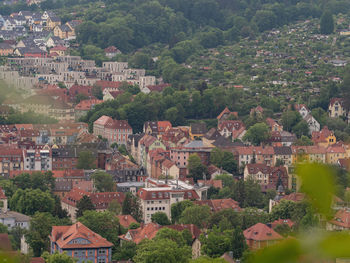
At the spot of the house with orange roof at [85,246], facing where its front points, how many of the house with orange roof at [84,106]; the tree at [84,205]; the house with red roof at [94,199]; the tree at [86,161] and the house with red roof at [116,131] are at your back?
5

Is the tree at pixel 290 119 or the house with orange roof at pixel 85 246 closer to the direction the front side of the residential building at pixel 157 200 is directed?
the house with orange roof

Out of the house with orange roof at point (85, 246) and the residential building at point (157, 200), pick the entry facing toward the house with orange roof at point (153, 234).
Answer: the residential building

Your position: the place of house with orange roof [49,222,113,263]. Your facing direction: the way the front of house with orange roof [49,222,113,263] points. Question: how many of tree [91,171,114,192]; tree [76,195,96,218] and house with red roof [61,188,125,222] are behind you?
3

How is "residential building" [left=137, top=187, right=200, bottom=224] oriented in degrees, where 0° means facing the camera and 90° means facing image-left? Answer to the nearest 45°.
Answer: approximately 0°

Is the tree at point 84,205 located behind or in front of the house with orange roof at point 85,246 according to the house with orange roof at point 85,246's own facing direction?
behind

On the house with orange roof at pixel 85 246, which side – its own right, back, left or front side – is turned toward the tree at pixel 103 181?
back

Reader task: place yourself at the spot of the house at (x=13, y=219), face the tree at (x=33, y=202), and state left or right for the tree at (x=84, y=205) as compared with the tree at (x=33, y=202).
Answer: right

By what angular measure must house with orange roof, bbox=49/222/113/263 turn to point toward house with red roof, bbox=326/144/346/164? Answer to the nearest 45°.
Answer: approximately 135° to its left

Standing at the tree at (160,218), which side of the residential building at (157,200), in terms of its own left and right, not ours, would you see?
front

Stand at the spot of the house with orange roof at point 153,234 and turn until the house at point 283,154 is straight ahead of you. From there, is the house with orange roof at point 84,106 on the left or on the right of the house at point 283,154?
left

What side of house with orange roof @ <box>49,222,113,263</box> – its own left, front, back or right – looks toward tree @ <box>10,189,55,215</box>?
back
